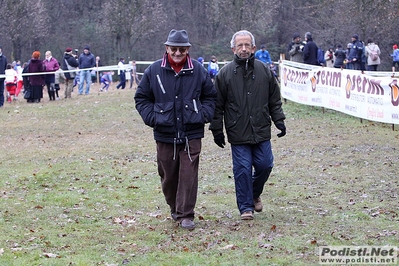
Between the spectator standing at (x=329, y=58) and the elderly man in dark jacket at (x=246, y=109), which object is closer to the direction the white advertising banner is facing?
the elderly man in dark jacket

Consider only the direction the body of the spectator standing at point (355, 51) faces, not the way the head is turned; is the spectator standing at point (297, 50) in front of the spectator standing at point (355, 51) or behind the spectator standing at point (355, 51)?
in front

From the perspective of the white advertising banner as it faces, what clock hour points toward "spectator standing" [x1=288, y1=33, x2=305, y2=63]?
The spectator standing is roughly at 4 o'clock from the white advertising banner.

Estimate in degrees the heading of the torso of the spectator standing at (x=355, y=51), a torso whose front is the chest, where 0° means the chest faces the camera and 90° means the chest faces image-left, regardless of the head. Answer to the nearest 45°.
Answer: approximately 45°

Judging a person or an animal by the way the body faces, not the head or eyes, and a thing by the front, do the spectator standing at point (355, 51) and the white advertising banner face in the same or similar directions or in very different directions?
same or similar directions

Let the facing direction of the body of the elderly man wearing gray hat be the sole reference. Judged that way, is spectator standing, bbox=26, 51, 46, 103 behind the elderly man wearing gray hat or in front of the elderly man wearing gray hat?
behind

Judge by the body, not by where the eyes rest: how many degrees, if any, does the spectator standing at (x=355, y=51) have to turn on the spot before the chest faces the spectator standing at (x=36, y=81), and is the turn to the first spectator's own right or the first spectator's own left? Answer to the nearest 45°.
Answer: approximately 45° to the first spectator's own right

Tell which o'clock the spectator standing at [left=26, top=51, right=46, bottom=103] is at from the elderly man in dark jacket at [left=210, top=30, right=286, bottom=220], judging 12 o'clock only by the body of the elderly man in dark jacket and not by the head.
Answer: The spectator standing is roughly at 5 o'clock from the elderly man in dark jacket.

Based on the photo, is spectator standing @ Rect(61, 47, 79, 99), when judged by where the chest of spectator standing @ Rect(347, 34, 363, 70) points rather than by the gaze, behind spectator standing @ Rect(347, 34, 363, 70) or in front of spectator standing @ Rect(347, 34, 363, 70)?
in front

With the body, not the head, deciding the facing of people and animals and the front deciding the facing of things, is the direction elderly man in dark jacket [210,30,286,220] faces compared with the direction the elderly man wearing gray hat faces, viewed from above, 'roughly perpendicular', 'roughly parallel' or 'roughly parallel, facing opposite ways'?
roughly parallel

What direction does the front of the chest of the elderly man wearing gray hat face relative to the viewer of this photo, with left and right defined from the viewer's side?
facing the viewer

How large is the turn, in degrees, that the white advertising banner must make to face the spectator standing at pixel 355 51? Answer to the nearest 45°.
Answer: approximately 135° to its right

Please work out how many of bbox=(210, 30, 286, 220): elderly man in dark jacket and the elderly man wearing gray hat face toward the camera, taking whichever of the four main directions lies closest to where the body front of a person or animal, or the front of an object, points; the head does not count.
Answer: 2

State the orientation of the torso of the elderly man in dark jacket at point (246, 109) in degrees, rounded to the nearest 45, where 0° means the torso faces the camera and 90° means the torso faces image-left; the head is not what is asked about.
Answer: approximately 0°

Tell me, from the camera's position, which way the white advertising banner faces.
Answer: facing the viewer and to the left of the viewer
